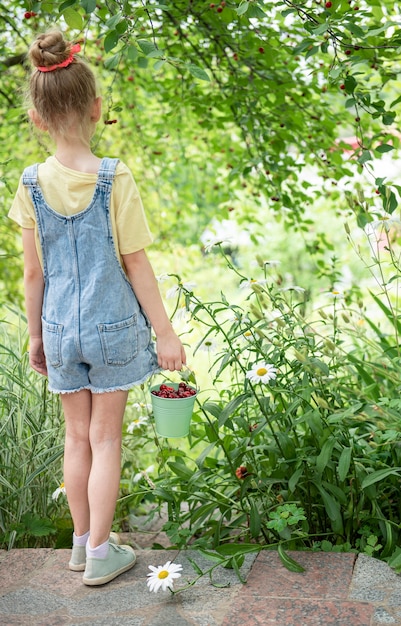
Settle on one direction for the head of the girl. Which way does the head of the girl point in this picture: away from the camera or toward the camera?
away from the camera

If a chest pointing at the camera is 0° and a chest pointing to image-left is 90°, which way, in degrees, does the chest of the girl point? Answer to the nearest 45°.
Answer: approximately 225°
